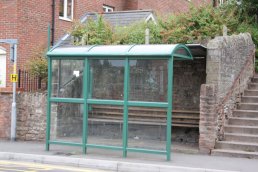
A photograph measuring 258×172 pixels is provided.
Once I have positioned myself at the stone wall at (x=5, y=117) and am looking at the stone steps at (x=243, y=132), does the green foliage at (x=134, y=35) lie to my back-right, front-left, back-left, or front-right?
front-left

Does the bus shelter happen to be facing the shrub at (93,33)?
no

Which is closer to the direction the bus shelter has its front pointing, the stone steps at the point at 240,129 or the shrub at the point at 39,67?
the stone steps

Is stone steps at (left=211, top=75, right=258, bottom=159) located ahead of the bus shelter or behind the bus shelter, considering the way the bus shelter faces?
behind
